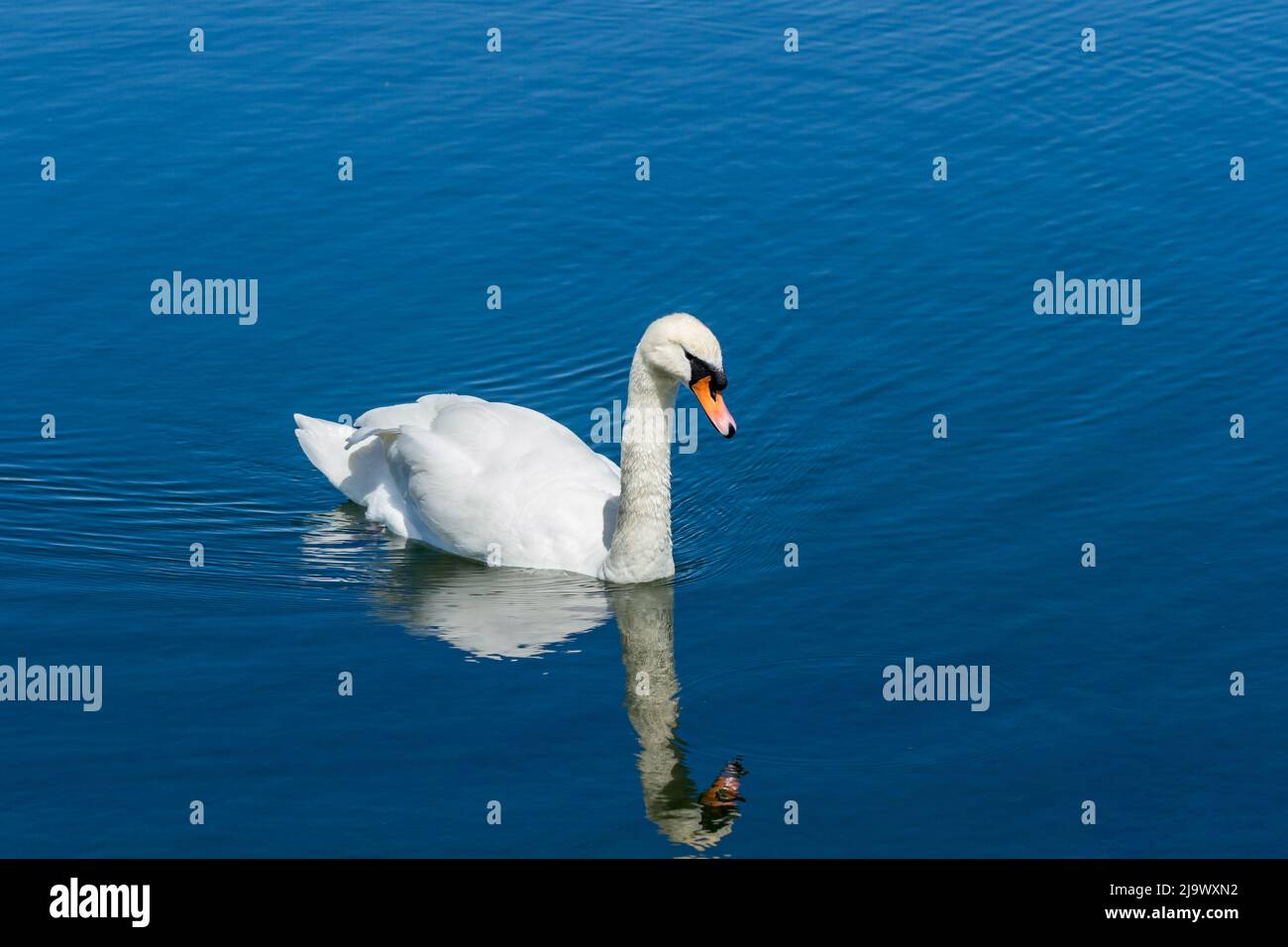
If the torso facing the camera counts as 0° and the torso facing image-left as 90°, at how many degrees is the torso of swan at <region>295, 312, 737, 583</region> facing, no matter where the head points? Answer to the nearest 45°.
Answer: approximately 315°
